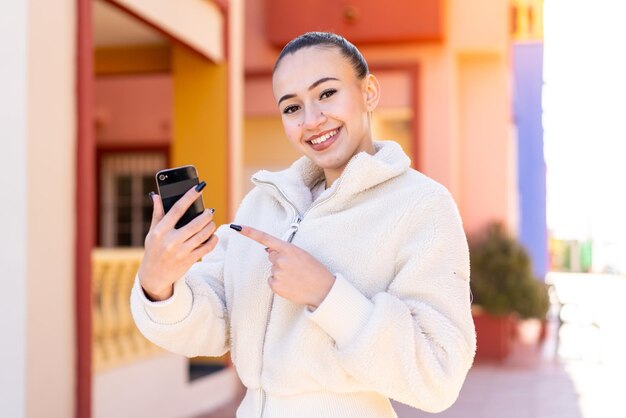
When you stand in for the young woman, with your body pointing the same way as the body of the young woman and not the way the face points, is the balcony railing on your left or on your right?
on your right

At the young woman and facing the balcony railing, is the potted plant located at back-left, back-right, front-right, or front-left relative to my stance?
front-right

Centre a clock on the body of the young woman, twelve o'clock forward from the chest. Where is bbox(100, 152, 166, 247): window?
The window is roughly at 4 o'clock from the young woman.

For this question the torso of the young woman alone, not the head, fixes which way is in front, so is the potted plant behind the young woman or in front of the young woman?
behind

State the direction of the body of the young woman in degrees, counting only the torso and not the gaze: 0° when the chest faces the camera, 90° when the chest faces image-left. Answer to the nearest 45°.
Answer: approximately 45°
